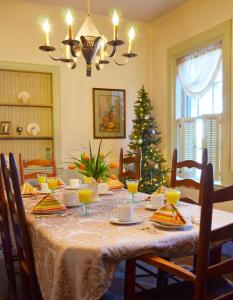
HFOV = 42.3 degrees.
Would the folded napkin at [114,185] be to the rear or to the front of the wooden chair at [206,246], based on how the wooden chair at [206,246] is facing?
to the front

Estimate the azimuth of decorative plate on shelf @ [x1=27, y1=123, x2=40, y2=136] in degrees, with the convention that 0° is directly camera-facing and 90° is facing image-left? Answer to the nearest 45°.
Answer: approximately 0°

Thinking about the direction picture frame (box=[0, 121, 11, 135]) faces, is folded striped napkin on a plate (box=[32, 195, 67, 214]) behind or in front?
in front

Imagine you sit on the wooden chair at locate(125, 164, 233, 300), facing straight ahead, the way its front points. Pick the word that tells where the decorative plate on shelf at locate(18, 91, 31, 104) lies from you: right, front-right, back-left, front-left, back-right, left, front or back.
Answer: front

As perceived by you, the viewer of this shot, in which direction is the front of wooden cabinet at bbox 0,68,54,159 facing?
facing the viewer

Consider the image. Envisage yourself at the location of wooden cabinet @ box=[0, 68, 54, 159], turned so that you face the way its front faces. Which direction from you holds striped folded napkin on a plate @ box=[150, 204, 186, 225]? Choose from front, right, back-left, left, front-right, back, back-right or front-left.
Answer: front

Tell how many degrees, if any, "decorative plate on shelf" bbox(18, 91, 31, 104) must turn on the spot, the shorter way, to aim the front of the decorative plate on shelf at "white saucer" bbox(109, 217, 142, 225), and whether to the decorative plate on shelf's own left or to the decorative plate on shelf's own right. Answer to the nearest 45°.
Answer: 0° — it already faces it

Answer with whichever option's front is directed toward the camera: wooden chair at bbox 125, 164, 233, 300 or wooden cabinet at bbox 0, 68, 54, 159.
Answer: the wooden cabinet

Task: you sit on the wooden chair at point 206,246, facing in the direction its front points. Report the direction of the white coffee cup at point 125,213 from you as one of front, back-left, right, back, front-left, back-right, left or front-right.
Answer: front

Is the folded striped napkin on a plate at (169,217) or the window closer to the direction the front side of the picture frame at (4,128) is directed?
the folded striped napkin on a plate

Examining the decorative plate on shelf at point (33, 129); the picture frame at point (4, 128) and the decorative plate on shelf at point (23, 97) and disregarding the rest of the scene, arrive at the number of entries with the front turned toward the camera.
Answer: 3

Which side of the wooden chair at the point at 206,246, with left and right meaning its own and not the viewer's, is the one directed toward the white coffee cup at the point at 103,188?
front

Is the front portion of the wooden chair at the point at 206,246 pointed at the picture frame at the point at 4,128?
yes

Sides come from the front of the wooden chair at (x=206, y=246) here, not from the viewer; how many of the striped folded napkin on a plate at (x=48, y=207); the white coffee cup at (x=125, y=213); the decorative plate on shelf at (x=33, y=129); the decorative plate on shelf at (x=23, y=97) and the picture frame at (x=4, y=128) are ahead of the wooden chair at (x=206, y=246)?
5

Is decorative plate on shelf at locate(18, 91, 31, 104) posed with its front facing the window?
no

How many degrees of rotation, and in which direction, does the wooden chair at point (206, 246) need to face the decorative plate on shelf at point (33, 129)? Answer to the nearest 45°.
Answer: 0° — it already faces it

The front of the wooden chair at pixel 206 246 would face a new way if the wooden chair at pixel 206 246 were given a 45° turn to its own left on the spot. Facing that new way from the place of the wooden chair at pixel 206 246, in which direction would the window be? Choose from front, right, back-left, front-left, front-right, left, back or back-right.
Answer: right

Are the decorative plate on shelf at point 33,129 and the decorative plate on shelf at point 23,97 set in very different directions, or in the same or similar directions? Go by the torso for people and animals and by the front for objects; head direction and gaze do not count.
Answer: same or similar directions

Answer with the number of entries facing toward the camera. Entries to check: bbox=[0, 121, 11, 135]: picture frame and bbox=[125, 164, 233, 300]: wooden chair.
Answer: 1
